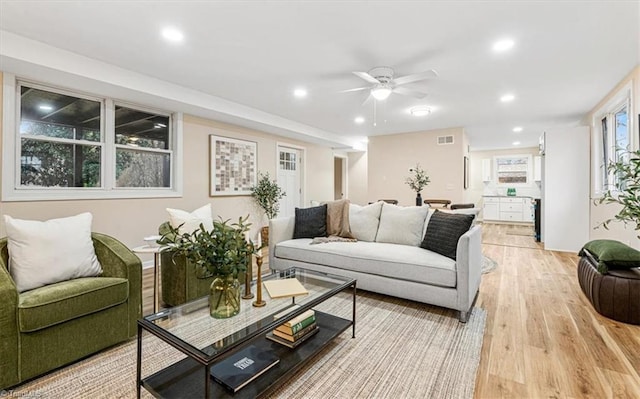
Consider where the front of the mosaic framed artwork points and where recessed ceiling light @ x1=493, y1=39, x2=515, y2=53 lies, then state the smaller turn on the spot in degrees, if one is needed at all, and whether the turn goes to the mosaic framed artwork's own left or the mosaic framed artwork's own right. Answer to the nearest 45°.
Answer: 0° — it already faces it

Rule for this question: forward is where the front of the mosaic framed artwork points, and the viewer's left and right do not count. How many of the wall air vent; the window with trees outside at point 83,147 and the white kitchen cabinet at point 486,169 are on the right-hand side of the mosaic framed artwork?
1

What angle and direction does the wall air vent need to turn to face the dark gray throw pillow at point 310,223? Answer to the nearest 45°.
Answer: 0° — it already faces it

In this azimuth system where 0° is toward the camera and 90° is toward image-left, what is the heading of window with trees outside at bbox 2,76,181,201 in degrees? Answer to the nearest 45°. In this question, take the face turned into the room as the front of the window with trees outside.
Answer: approximately 315°

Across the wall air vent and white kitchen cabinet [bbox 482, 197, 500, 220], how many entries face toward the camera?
2

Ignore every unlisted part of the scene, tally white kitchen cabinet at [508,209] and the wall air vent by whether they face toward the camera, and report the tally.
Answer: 2

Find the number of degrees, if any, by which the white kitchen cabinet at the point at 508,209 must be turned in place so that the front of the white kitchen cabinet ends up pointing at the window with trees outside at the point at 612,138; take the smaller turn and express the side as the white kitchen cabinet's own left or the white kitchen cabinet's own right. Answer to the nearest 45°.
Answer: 0° — it already faces it

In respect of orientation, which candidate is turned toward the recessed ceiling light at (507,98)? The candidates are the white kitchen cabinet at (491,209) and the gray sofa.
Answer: the white kitchen cabinet

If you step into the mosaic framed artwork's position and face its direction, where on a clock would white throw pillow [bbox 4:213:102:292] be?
The white throw pillow is roughly at 2 o'clock from the mosaic framed artwork.

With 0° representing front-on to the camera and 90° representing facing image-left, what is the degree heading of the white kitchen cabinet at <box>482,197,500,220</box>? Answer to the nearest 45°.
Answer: approximately 0°

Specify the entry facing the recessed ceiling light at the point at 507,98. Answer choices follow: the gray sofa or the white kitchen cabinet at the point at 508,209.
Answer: the white kitchen cabinet

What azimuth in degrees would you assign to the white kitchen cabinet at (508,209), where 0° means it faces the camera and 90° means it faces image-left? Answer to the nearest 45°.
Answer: approximately 0°

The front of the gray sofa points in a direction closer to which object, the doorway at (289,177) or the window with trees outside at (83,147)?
the window with trees outside

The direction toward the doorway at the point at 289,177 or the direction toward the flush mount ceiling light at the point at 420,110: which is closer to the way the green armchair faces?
the flush mount ceiling light
